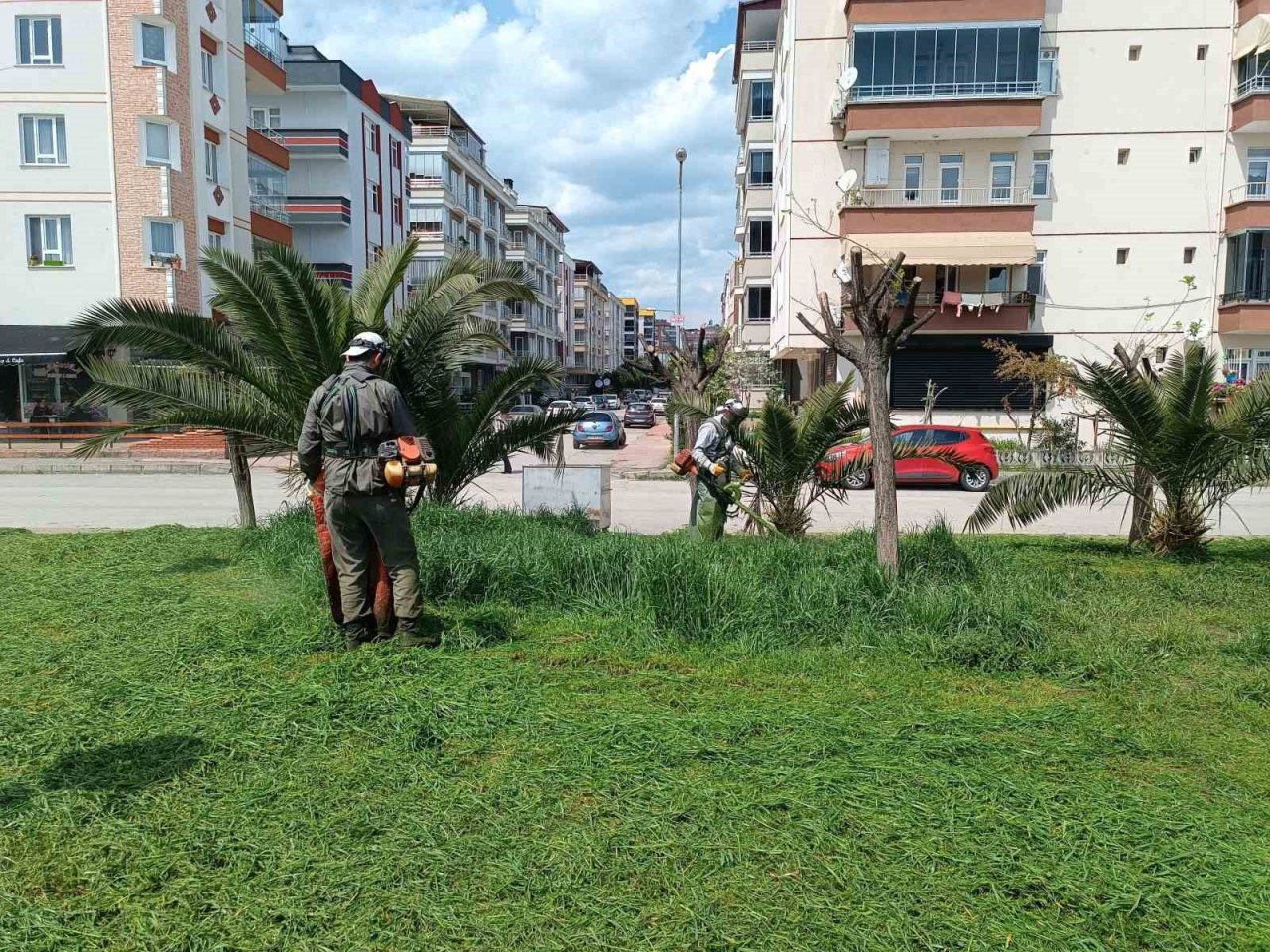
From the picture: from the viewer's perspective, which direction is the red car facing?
to the viewer's left

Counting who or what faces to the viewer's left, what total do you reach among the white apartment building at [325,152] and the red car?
1

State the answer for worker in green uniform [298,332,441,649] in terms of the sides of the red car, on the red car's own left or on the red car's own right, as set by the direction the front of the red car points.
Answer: on the red car's own left

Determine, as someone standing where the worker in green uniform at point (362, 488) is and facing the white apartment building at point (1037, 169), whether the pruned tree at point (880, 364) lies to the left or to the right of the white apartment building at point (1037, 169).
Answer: right

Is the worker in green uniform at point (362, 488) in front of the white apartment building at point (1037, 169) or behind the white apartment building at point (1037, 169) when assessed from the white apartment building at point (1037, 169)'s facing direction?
in front

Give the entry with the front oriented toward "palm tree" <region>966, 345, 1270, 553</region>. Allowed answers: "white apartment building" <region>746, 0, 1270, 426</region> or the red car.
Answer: the white apartment building

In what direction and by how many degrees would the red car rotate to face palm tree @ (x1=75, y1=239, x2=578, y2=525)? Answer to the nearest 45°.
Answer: approximately 45° to its left

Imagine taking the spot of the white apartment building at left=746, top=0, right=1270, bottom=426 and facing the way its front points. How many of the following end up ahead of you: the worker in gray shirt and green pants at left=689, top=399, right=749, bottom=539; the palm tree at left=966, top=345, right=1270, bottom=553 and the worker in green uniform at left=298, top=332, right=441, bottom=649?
3

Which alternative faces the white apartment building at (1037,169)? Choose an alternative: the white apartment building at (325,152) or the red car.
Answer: the white apartment building at (325,152)

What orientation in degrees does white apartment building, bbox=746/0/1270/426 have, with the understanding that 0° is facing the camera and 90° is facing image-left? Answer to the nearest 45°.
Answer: approximately 0°

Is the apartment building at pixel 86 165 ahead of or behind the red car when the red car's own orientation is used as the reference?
ahead

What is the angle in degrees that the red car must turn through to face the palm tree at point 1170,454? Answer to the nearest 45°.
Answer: approximately 90° to its left
